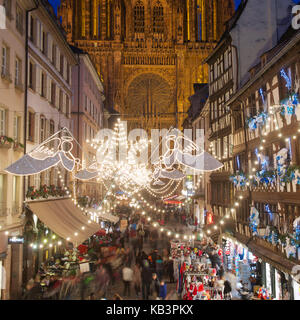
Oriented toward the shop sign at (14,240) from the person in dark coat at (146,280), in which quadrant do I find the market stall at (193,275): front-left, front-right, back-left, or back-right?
back-right
